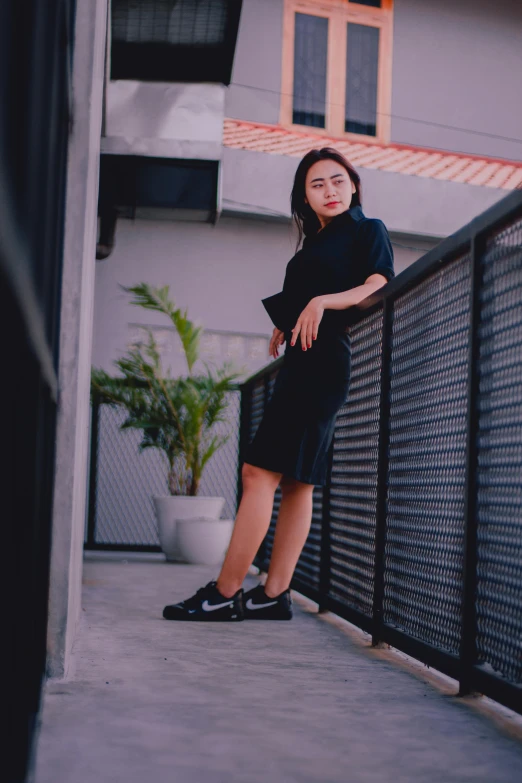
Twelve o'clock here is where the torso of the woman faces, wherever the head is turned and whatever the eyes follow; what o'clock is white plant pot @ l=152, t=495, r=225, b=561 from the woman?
The white plant pot is roughly at 4 o'clock from the woman.

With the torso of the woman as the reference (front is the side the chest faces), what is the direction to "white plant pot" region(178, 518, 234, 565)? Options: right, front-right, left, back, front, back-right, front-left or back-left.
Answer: back-right

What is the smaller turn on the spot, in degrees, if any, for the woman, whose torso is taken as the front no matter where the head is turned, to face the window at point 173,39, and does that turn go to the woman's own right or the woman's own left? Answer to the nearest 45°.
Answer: approximately 135° to the woman's own right

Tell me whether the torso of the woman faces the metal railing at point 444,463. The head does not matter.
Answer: no

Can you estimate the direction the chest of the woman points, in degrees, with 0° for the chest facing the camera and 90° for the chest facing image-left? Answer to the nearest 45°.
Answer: approximately 45°

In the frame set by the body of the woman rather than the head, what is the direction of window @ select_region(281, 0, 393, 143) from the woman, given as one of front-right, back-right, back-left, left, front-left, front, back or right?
back-right

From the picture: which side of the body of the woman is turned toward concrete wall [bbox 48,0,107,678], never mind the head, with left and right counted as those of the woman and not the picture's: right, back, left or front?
front

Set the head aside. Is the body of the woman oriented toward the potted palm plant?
no
